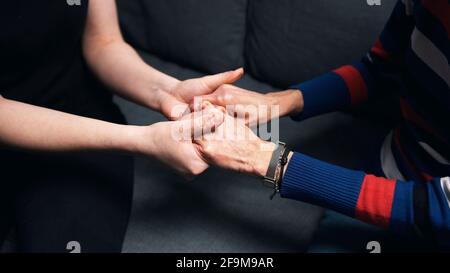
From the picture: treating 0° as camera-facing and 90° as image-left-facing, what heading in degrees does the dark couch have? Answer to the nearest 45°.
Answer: approximately 0°
